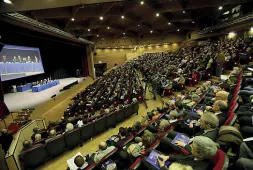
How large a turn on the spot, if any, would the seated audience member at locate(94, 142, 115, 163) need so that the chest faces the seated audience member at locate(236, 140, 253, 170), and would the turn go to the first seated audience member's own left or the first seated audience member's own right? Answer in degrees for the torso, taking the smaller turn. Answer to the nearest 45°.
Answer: approximately 180°

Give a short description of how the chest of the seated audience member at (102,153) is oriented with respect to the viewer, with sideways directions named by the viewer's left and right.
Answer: facing away from the viewer and to the left of the viewer

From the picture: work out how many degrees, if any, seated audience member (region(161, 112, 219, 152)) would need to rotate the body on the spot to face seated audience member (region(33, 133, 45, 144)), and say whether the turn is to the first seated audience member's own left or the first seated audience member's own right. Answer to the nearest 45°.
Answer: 0° — they already face them

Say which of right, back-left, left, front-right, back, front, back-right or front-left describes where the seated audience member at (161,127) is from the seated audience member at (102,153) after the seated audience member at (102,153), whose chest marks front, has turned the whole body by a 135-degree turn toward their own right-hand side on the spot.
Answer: front

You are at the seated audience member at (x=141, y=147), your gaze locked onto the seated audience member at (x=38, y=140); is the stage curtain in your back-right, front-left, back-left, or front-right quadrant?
front-right

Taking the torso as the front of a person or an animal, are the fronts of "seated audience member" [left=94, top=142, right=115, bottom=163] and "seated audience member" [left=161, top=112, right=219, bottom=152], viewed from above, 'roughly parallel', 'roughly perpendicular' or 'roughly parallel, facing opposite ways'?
roughly parallel

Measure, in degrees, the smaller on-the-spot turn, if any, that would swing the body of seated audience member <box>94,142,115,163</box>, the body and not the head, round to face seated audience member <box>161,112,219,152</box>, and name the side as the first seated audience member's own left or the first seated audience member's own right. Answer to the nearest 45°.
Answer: approximately 180°

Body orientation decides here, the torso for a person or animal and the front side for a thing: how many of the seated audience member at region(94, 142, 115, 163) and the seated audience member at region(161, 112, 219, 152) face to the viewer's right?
0

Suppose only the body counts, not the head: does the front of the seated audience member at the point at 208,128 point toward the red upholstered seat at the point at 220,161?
no

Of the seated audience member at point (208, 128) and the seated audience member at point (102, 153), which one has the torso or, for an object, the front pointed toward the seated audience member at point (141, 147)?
the seated audience member at point (208, 128)

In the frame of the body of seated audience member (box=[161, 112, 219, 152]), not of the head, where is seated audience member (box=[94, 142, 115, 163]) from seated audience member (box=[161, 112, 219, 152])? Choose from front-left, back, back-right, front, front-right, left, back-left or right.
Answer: front

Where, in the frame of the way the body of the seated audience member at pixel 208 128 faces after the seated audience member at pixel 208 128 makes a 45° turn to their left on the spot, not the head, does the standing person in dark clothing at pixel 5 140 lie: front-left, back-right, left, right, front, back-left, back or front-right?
front-right

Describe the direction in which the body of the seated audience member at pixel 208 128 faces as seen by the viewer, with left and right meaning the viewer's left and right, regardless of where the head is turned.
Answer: facing to the left of the viewer

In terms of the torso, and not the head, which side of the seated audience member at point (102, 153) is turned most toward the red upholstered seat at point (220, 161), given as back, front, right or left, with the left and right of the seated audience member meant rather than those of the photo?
back
